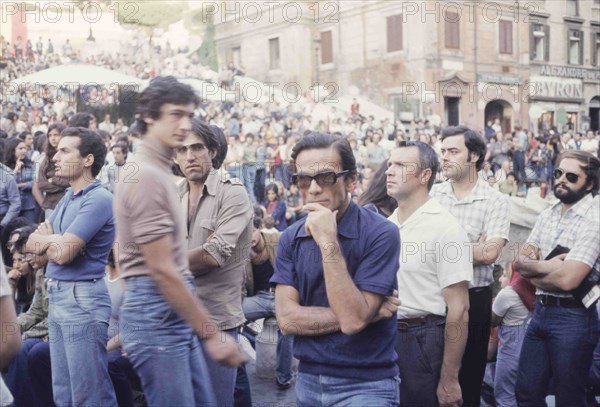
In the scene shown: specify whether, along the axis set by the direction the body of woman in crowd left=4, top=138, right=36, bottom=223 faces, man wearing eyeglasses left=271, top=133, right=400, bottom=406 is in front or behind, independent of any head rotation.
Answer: in front

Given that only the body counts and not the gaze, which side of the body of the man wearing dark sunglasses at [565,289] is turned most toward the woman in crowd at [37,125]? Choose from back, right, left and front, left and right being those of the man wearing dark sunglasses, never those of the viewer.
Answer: right

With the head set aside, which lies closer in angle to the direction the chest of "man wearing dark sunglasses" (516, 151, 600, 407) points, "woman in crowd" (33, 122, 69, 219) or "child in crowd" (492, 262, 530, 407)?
the woman in crowd

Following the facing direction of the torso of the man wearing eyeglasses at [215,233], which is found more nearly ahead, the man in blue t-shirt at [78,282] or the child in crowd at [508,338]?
the man in blue t-shirt

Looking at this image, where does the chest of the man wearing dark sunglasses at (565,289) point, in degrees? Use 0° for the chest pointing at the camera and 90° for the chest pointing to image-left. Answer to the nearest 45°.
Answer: approximately 45°

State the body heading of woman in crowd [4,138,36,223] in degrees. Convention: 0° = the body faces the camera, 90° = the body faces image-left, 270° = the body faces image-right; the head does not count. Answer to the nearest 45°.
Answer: approximately 315°

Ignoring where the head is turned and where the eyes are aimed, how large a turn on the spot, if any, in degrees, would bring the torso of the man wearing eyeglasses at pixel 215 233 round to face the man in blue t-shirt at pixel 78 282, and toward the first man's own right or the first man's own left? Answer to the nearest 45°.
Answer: approximately 45° to the first man's own right

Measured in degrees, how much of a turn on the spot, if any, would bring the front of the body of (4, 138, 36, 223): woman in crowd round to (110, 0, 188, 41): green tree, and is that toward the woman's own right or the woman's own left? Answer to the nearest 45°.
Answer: approximately 135° to the woman's own left

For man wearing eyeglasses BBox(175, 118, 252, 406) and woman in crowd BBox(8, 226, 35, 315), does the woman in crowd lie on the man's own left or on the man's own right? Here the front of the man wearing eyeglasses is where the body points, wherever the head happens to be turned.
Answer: on the man's own right

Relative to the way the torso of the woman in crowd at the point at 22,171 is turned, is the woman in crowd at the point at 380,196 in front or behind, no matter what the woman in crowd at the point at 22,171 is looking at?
in front

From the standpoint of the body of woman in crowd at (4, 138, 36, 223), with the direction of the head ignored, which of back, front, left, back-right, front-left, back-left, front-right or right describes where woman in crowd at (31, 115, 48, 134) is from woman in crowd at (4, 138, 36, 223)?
back-left
